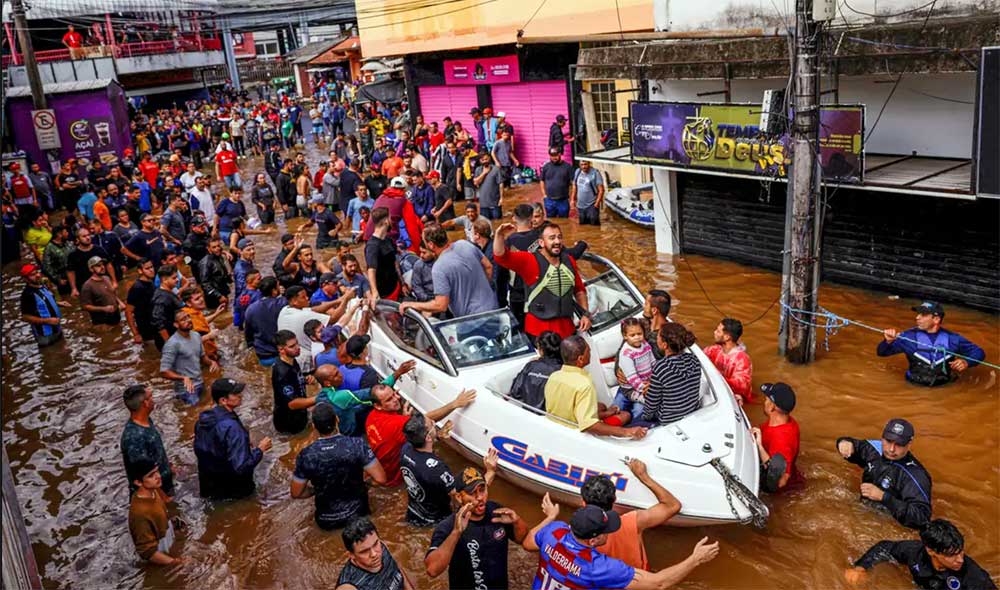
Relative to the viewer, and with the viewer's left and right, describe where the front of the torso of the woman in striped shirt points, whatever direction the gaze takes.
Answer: facing away from the viewer and to the left of the viewer

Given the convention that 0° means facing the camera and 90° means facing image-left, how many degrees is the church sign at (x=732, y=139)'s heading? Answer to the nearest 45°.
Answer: approximately 45°

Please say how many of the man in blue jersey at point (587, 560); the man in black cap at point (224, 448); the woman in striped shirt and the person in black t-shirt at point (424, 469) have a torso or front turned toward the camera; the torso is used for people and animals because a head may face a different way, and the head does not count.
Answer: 0

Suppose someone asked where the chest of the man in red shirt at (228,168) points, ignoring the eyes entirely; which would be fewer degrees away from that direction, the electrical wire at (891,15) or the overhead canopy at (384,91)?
the electrical wire

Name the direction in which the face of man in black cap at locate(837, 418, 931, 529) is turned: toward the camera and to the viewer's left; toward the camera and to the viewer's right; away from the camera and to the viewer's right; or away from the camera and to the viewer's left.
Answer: toward the camera and to the viewer's left

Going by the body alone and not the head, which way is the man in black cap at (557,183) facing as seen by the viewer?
toward the camera

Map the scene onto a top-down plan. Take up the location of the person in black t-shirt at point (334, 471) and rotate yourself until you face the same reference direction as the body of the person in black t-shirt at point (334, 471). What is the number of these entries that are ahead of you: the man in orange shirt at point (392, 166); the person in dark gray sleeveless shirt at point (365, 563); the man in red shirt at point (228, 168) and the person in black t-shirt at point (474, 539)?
2

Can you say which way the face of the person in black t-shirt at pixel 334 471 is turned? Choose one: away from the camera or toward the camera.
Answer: away from the camera

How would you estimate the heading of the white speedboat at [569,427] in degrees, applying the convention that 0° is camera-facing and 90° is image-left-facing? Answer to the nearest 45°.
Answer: approximately 315°

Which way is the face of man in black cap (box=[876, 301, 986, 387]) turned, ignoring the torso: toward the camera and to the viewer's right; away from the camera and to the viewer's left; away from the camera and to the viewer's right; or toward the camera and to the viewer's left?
toward the camera and to the viewer's left

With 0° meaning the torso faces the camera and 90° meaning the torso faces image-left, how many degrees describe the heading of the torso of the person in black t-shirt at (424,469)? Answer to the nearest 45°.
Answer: approximately 225°

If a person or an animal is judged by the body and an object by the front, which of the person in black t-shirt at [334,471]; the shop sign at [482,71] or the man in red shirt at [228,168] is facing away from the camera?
the person in black t-shirt

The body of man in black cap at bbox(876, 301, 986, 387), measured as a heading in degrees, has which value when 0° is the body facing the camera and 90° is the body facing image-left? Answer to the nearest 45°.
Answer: approximately 0°

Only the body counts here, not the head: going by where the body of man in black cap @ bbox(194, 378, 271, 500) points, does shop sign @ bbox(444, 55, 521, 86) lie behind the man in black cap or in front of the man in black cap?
in front

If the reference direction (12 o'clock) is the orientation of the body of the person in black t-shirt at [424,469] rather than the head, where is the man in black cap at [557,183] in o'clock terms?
The man in black cap is roughly at 11 o'clock from the person in black t-shirt.

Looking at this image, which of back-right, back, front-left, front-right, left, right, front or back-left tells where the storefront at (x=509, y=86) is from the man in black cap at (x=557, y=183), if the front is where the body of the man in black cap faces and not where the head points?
back

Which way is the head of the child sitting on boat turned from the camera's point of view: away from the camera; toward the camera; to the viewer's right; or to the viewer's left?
toward the camera
